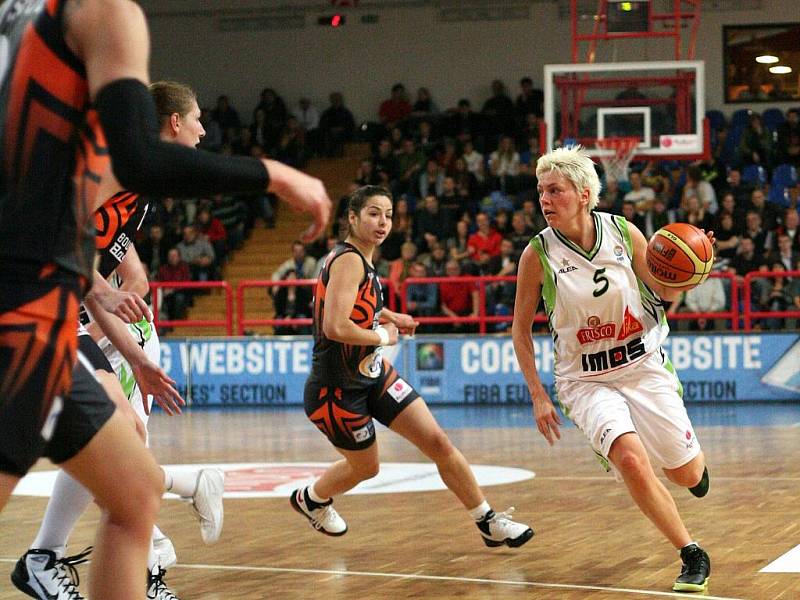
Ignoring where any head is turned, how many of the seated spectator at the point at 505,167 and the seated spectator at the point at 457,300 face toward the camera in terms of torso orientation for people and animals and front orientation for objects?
2

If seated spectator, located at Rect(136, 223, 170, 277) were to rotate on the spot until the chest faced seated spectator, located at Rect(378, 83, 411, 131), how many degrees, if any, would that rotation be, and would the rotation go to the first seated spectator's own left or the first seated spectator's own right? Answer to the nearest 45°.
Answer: approximately 135° to the first seated spectator's own left

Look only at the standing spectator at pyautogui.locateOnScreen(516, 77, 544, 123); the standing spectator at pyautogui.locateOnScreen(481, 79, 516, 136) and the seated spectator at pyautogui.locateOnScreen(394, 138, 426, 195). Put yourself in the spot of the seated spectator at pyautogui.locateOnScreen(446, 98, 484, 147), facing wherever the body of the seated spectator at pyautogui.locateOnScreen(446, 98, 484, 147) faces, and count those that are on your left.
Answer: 2

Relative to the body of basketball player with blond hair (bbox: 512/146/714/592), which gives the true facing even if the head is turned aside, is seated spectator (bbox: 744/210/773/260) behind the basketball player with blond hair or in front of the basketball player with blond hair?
behind

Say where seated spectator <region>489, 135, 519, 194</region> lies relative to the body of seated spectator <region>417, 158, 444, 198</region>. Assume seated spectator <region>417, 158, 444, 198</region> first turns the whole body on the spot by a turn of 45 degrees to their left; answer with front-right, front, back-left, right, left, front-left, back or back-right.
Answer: front-left

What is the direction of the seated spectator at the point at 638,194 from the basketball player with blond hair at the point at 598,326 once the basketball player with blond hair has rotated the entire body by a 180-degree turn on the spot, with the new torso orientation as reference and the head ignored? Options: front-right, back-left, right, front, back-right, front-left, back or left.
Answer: front

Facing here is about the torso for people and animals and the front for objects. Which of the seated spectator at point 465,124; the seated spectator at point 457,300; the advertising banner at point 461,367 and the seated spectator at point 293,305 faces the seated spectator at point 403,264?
the seated spectator at point 465,124

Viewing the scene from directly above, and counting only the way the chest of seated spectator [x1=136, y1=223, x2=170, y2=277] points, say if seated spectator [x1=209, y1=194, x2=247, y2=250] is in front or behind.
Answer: behind

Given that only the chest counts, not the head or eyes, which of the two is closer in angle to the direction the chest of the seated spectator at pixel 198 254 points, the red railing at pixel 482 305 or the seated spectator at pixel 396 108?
the red railing

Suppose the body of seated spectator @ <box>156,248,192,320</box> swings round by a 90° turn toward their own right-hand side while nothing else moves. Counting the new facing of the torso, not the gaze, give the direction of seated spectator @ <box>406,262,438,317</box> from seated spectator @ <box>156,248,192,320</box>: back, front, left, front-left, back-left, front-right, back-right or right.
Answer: back-left

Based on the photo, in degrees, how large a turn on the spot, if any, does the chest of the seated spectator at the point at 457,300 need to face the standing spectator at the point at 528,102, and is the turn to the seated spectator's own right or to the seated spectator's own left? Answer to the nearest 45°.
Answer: approximately 180°
